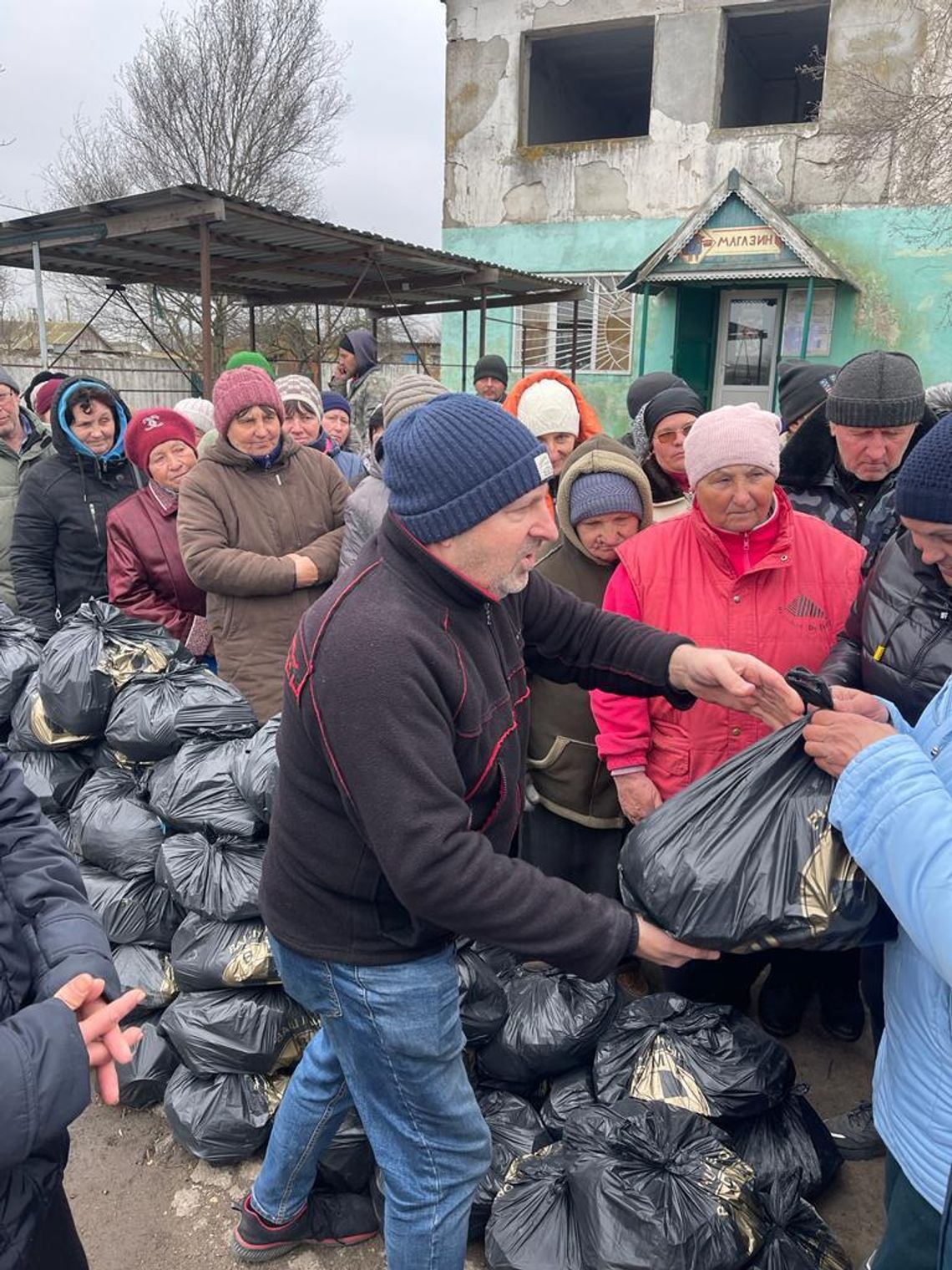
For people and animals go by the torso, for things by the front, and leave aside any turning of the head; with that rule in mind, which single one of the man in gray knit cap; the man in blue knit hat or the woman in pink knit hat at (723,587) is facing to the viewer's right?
the man in blue knit hat

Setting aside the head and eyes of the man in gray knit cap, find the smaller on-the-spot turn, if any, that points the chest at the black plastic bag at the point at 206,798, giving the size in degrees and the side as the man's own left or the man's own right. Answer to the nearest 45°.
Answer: approximately 45° to the man's own right

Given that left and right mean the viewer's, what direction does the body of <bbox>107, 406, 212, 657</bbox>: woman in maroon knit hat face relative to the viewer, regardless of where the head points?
facing the viewer and to the right of the viewer

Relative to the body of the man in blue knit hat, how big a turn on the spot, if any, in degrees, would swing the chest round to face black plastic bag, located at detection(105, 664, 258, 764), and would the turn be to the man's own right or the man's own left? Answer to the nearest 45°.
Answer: approximately 135° to the man's own left

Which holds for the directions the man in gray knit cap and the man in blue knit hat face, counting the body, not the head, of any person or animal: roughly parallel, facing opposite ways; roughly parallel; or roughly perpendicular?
roughly perpendicular

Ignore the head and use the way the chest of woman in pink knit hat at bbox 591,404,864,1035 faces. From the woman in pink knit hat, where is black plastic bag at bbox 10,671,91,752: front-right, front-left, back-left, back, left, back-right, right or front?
right

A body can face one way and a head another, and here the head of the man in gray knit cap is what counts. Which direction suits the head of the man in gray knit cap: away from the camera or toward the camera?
toward the camera

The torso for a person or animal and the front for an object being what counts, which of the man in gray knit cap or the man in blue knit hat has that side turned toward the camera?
the man in gray knit cap

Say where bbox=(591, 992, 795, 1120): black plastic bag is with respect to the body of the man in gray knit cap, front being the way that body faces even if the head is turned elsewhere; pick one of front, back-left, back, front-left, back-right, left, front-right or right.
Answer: front

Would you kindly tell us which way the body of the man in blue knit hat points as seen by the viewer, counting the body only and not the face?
to the viewer's right

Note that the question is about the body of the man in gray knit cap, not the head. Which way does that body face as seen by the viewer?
toward the camera

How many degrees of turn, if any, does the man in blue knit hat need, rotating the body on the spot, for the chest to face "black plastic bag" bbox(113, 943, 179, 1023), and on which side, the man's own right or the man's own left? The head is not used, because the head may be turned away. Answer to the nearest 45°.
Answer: approximately 135° to the man's own left

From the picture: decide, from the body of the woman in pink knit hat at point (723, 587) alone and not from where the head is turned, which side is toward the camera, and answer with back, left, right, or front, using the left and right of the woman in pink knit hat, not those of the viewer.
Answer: front

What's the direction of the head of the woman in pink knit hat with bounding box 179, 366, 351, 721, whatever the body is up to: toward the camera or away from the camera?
toward the camera

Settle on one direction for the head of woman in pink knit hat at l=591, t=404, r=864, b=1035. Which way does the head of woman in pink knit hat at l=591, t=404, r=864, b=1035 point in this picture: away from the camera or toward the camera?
toward the camera

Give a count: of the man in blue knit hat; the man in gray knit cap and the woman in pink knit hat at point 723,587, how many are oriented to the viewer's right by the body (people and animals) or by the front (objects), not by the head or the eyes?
1
